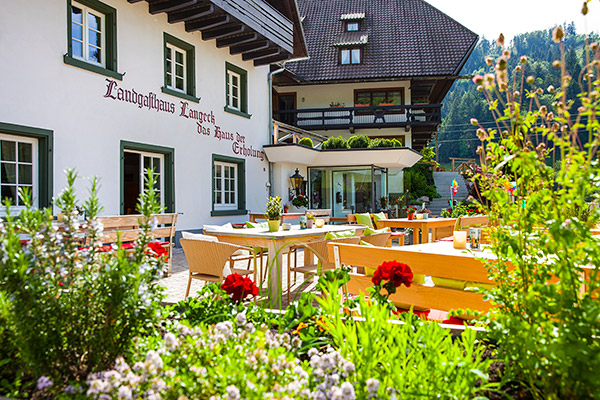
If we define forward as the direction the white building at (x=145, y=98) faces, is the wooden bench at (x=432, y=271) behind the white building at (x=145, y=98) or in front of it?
in front

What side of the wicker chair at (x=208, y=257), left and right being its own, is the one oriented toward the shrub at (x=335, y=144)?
front

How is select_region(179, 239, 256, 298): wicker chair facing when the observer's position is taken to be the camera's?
facing away from the viewer and to the right of the viewer

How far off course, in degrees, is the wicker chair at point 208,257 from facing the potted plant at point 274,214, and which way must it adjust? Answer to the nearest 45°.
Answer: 0° — it already faces it

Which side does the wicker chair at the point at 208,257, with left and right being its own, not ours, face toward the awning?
front

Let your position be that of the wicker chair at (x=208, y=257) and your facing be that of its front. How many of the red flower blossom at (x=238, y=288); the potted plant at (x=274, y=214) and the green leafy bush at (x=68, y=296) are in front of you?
1

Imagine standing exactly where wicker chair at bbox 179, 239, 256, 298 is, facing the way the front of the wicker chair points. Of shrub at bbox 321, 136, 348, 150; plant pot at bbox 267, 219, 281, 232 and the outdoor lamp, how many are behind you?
0

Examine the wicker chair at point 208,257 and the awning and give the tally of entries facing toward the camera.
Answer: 1

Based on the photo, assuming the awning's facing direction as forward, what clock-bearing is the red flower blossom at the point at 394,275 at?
The red flower blossom is roughly at 12 o'clock from the awning.

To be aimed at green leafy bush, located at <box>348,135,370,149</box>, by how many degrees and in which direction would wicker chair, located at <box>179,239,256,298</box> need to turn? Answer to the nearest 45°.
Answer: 0° — it already faces it

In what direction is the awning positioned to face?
toward the camera

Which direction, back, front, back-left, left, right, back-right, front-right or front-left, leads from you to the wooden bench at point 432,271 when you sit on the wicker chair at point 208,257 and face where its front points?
right

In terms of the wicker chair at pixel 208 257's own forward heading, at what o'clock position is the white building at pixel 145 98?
The white building is roughly at 10 o'clock from the wicker chair.

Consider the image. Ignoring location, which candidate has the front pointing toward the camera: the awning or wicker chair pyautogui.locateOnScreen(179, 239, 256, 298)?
the awning

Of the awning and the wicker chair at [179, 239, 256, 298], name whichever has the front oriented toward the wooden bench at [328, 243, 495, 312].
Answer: the awning

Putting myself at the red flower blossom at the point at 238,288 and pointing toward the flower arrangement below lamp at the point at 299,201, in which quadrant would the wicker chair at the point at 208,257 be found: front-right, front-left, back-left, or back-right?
front-left

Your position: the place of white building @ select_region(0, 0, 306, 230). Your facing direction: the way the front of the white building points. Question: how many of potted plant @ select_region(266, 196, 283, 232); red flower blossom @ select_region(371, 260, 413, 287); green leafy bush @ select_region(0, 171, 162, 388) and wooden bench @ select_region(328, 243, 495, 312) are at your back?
0

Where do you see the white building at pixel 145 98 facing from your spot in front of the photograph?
facing the viewer and to the right of the viewer
